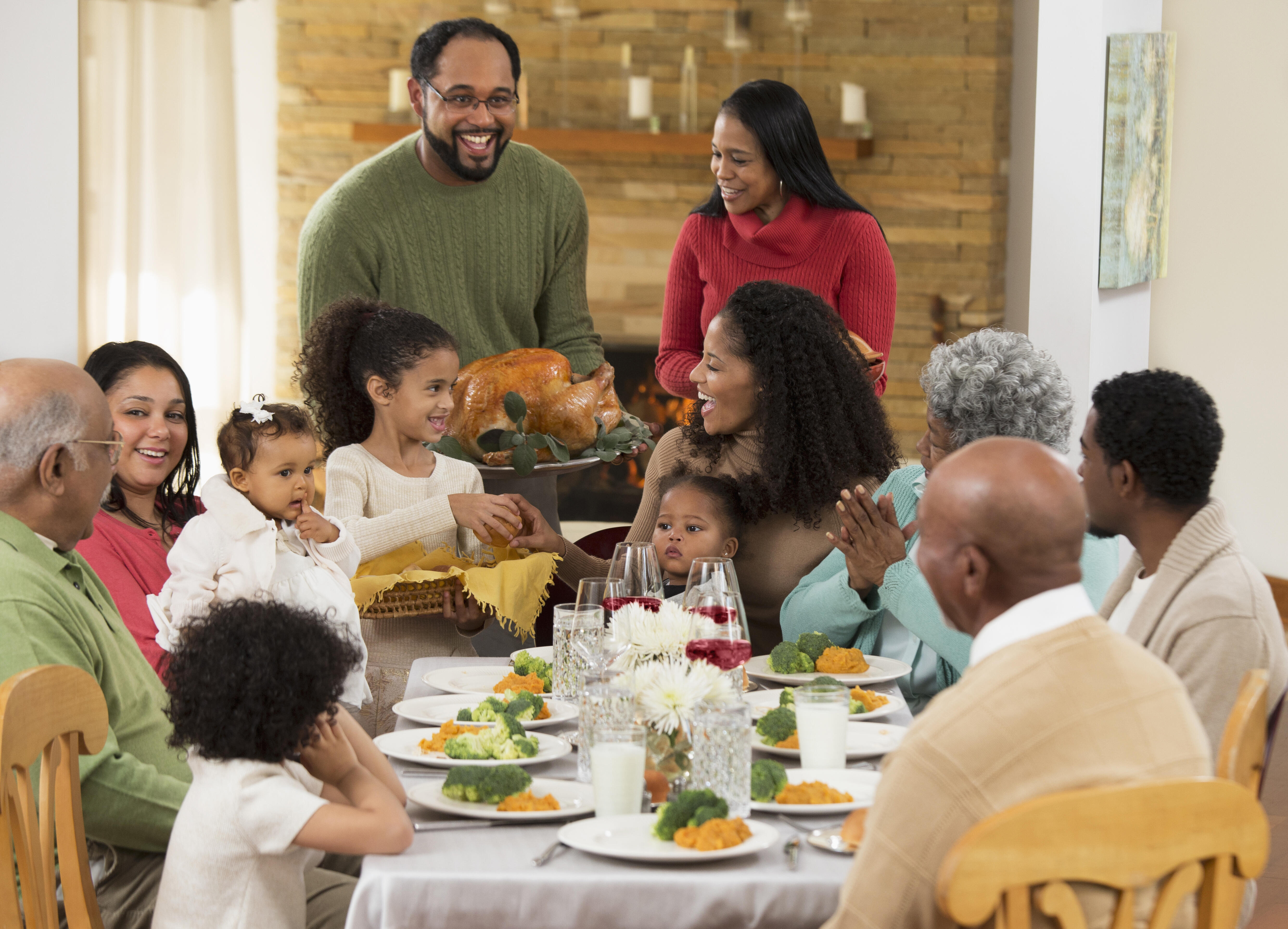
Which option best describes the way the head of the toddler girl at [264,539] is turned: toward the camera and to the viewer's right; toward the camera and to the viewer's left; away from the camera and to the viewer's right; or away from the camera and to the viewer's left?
toward the camera and to the viewer's right

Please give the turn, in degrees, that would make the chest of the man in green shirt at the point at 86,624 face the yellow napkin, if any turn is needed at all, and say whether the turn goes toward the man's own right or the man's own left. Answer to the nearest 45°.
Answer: approximately 45° to the man's own left

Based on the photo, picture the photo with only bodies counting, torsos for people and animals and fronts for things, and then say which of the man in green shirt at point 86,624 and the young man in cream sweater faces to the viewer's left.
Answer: the young man in cream sweater

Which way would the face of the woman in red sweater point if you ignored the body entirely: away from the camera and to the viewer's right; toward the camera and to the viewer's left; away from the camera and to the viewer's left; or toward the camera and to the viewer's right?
toward the camera and to the viewer's left

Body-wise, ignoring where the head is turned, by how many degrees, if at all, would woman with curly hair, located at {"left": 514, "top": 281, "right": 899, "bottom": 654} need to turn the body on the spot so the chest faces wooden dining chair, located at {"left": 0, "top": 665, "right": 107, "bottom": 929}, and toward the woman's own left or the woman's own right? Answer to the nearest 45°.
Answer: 0° — they already face it

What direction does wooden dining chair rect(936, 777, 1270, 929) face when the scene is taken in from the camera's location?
facing away from the viewer and to the left of the viewer

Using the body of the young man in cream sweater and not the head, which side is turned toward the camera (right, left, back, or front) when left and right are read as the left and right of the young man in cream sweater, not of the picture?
left

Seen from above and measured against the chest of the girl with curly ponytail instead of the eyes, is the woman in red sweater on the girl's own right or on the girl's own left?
on the girl's own left

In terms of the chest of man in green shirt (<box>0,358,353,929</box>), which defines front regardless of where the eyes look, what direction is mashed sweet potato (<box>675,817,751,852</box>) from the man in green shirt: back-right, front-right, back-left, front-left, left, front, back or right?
front-right

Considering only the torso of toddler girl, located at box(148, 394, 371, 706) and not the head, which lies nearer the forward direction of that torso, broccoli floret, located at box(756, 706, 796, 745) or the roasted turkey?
the broccoli floret
